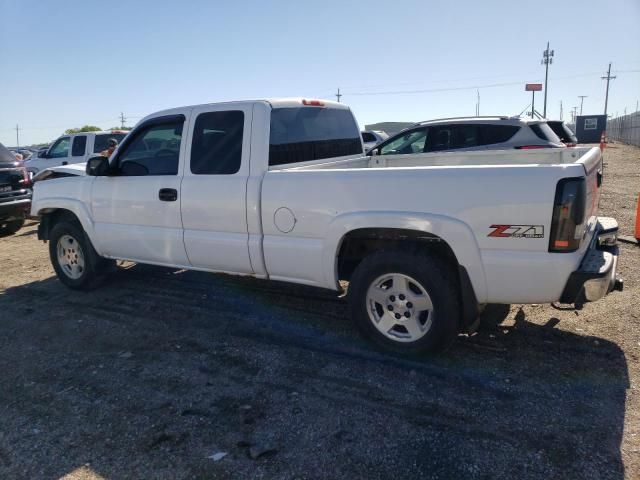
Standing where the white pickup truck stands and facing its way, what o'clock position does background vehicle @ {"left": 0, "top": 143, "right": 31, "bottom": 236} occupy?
The background vehicle is roughly at 12 o'clock from the white pickup truck.

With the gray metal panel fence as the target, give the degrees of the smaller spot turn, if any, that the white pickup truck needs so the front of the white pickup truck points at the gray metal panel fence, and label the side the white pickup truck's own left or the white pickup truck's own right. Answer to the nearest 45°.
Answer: approximately 90° to the white pickup truck's own right

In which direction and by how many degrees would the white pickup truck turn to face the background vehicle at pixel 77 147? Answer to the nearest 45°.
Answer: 0° — it already faces it

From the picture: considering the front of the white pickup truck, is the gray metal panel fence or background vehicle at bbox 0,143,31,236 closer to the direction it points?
the background vehicle

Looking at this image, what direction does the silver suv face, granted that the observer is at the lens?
facing away from the viewer and to the left of the viewer

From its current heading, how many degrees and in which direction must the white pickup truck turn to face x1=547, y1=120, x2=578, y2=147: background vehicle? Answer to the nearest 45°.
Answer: approximately 90° to its right

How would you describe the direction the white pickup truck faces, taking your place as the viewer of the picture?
facing away from the viewer and to the left of the viewer
